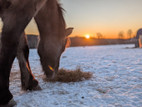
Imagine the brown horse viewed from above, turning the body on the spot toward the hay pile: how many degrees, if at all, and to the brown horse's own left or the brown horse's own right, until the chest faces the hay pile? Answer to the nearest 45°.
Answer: approximately 45° to the brown horse's own left

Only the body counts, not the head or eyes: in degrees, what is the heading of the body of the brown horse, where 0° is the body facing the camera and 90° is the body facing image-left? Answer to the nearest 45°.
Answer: approximately 270°
